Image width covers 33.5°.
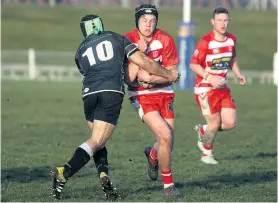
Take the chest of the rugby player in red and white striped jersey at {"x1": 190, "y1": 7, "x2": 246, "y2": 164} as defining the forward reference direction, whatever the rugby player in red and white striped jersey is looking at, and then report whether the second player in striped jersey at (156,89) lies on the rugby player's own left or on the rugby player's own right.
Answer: on the rugby player's own right

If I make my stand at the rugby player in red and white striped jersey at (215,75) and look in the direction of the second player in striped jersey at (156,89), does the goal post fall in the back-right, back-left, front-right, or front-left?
back-right

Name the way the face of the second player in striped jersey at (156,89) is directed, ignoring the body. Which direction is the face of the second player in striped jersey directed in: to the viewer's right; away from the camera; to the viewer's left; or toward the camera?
toward the camera

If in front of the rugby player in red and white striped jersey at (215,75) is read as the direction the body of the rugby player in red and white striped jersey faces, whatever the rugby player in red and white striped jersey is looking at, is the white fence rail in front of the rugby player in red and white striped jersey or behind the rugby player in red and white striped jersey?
behind

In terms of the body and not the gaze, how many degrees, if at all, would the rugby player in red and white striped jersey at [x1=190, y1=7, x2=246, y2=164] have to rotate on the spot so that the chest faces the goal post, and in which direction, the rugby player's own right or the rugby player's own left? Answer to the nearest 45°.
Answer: approximately 135° to the rugby player's own left

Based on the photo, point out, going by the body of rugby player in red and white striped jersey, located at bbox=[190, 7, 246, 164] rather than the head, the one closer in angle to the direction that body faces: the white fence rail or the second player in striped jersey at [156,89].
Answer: the second player in striped jersey
